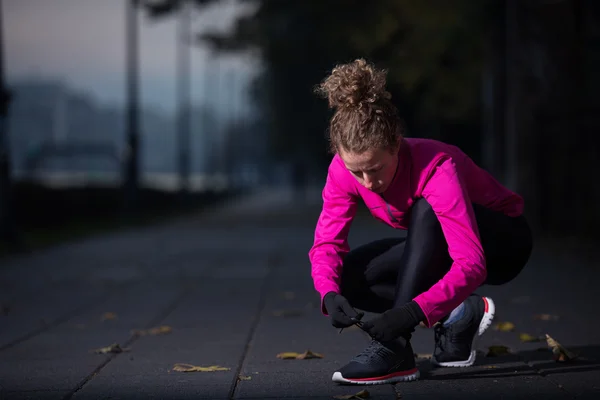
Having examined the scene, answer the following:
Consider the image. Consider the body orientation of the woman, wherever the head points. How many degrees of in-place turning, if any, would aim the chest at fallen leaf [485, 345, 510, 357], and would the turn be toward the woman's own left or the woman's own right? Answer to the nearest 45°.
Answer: approximately 180°

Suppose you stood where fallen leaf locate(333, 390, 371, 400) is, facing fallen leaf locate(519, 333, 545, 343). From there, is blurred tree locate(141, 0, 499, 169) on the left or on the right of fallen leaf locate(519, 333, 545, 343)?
left

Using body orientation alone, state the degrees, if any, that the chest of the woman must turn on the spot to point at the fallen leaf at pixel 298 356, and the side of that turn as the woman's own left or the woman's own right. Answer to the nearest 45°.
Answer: approximately 90° to the woman's own right

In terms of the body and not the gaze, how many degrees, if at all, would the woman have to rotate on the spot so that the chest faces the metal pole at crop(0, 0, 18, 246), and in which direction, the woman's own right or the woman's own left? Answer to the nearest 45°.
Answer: approximately 90° to the woman's own right

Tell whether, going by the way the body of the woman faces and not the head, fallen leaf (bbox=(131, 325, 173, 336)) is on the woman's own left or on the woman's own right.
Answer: on the woman's own right

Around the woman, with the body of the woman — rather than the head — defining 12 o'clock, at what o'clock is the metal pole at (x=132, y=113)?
The metal pole is roughly at 4 o'clock from the woman.

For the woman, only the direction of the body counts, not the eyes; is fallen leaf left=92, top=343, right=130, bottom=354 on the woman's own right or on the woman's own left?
on the woman's own right

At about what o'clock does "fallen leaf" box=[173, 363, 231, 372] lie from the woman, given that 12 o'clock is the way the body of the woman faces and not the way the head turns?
The fallen leaf is roughly at 2 o'clock from the woman.

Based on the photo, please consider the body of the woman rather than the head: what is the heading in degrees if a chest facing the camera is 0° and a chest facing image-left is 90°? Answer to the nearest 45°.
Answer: approximately 45°
